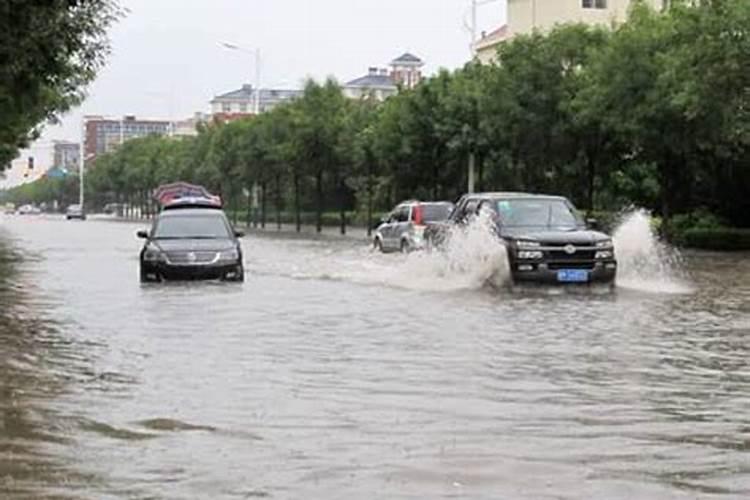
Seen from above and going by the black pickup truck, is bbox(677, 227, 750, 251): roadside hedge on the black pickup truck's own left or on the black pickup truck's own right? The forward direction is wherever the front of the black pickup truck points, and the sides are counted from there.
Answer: on the black pickup truck's own left

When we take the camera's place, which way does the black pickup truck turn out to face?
facing the viewer and to the right of the viewer

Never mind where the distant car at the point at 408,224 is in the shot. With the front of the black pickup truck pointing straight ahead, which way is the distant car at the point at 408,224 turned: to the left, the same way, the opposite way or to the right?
the opposite way

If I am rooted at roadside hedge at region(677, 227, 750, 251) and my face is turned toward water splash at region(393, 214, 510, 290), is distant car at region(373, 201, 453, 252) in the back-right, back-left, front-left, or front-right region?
front-right

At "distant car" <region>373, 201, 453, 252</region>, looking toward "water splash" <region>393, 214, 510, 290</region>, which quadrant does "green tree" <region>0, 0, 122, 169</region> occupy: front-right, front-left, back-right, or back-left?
front-right

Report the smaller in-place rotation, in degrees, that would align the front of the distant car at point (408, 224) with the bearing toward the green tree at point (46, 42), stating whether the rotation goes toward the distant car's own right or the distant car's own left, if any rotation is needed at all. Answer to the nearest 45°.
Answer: approximately 135° to the distant car's own left

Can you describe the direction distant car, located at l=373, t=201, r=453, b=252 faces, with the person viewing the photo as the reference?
facing away from the viewer and to the left of the viewer

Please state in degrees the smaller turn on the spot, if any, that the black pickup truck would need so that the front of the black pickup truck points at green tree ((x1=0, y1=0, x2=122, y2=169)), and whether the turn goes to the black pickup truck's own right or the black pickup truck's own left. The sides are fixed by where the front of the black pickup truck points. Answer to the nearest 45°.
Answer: approximately 90° to the black pickup truck's own right
